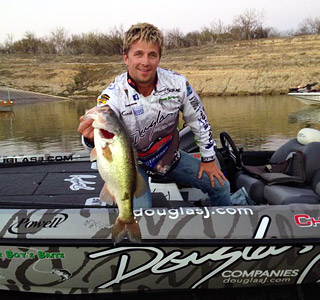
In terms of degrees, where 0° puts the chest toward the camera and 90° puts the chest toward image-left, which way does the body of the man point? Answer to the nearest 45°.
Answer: approximately 0°

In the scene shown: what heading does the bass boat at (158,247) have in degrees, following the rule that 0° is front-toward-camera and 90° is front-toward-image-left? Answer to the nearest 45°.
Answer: approximately 90°

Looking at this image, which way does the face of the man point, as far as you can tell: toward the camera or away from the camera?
toward the camera
